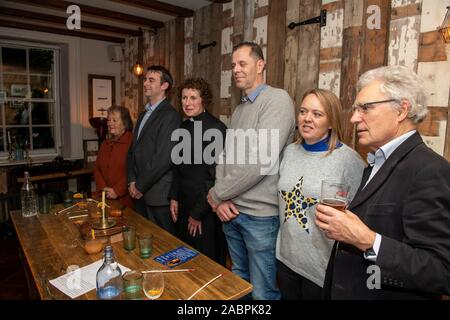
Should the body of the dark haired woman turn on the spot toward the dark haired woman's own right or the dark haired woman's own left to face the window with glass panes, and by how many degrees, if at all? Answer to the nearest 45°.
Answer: approximately 90° to the dark haired woman's own right

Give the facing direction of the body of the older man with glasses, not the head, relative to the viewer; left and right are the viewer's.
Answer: facing to the left of the viewer

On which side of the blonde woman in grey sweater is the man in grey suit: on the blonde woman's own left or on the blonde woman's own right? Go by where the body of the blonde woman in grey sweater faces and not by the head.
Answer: on the blonde woman's own right

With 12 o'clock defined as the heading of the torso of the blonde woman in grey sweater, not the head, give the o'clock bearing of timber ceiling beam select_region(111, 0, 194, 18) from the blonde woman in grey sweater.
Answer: The timber ceiling beam is roughly at 3 o'clock from the blonde woman in grey sweater.

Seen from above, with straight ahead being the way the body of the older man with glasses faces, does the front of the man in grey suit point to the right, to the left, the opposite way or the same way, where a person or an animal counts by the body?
to the left

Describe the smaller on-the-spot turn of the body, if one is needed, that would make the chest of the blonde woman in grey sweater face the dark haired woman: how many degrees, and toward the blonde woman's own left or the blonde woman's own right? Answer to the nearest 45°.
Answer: approximately 90° to the blonde woman's own right

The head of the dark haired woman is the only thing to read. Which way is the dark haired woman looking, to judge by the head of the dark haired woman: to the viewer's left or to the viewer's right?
to the viewer's left

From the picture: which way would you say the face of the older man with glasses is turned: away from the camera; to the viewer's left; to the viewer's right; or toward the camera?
to the viewer's left

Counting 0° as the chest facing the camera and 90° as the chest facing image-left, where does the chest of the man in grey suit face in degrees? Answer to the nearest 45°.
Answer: approximately 45°

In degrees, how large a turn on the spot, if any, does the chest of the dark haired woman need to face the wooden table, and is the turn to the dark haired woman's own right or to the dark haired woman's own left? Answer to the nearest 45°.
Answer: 0° — they already face it

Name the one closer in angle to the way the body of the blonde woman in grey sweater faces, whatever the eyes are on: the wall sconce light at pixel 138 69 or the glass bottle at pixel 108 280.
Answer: the glass bottle

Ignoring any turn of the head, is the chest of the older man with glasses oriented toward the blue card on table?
yes
